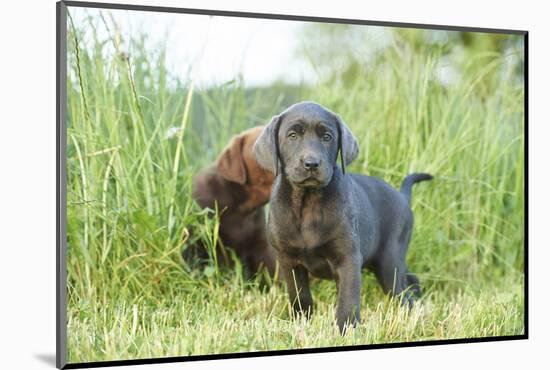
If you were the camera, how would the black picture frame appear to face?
facing the viewer and to the right of the viewer
